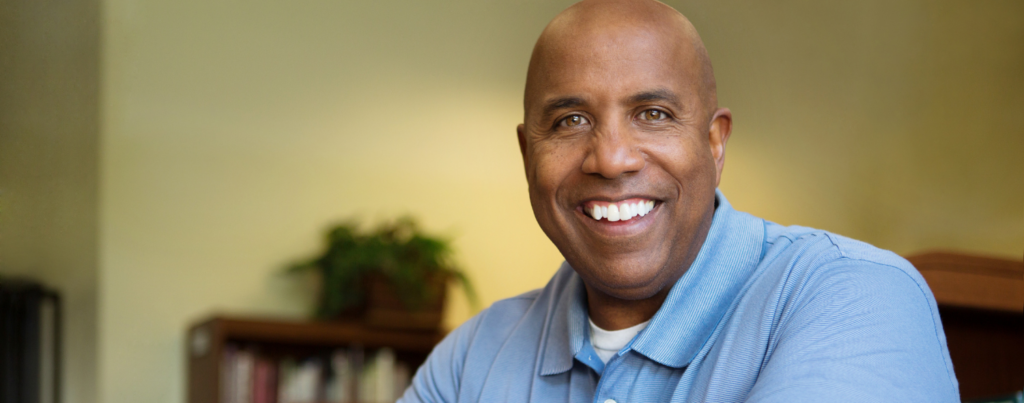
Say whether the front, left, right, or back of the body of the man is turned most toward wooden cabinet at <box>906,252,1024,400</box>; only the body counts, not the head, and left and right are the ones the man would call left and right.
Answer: back

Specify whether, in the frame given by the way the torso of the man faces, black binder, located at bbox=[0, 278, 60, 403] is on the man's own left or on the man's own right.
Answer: on the man's own right

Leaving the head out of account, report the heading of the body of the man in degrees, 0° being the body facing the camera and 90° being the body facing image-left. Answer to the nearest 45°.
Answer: approximately 45°
